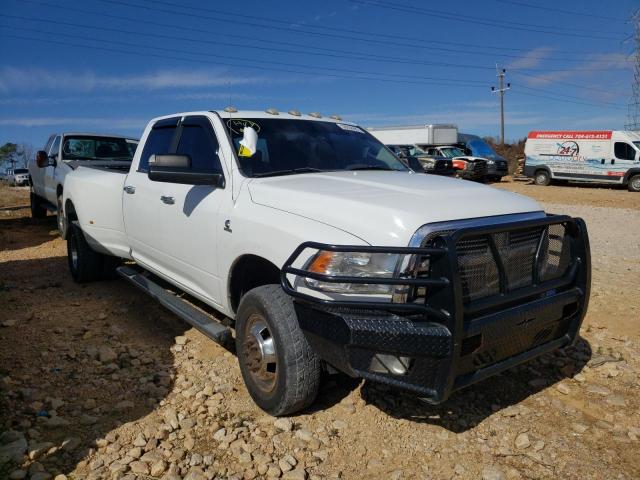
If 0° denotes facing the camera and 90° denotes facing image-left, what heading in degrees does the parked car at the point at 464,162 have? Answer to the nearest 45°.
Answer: approximately 315°

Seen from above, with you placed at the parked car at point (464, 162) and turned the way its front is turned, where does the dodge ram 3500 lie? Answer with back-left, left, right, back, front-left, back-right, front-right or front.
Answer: front-right

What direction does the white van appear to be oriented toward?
to the viewer's right

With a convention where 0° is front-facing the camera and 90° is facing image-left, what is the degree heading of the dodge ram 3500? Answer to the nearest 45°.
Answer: approximately 315°

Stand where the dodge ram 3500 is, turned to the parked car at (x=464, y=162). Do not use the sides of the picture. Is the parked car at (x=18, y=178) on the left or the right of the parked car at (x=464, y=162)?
left

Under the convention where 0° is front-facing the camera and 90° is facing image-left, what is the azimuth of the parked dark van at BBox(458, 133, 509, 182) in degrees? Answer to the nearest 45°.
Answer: approximately 315°

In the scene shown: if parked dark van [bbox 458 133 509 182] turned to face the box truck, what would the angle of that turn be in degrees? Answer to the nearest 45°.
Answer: approximately 135° to its right
